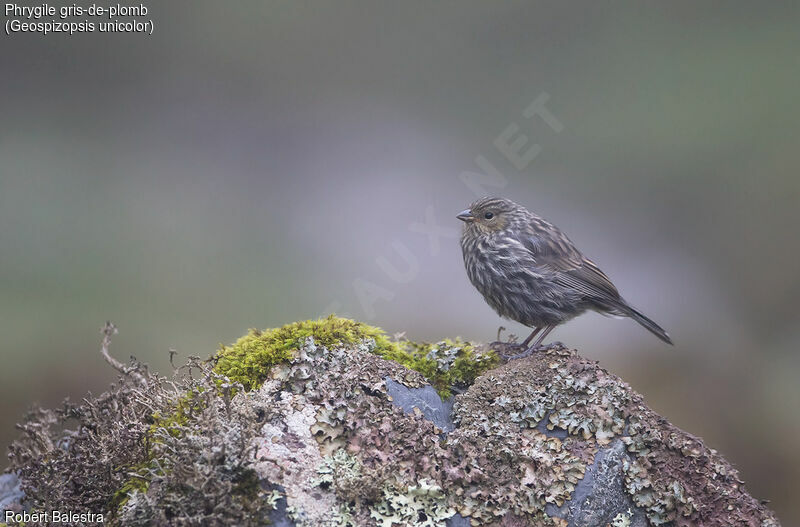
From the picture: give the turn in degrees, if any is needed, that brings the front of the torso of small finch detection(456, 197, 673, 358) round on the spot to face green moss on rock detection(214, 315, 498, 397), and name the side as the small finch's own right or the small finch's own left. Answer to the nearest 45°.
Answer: approximately 45° to the small finch's own left

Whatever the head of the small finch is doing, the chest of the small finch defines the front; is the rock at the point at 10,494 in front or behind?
in front

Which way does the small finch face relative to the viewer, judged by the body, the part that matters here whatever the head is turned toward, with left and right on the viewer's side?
facing to the left of the viewer

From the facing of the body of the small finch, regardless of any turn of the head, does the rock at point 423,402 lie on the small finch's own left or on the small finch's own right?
on the small finch's own left
